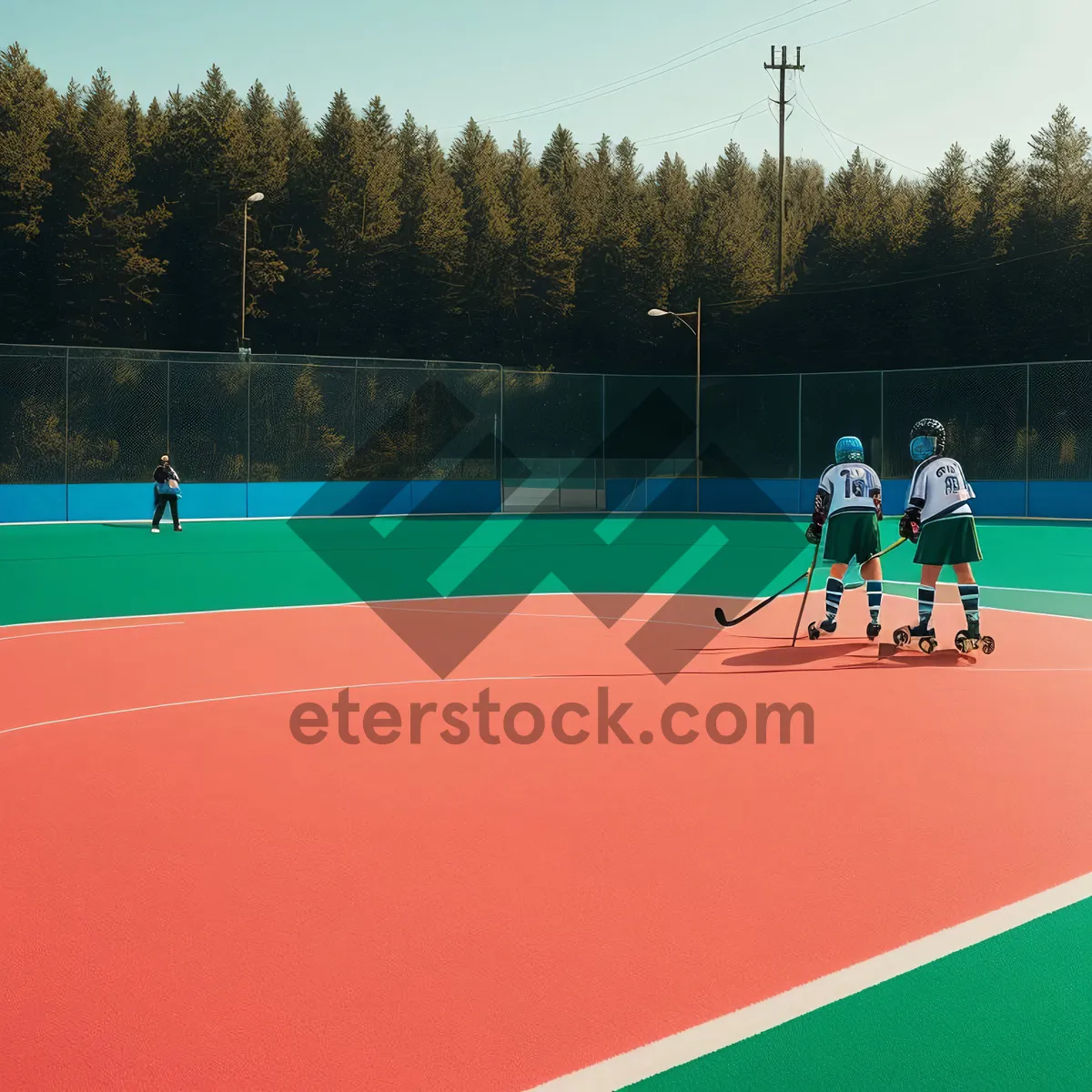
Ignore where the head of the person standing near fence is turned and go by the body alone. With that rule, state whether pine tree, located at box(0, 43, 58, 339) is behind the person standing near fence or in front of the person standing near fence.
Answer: behind

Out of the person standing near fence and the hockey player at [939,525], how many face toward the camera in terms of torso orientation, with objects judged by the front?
1

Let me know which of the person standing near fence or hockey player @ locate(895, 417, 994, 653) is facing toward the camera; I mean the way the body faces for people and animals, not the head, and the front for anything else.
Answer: the person standing near fence

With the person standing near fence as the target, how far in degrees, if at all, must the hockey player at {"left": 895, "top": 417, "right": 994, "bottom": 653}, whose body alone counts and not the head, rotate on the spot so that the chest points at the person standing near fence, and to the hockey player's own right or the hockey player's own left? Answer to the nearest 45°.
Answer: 0° — they already face them

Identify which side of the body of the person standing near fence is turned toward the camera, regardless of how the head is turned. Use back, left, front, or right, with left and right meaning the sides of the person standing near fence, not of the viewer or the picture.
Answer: front

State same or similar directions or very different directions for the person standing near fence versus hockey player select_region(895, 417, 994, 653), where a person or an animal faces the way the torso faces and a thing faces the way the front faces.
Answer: very different directions

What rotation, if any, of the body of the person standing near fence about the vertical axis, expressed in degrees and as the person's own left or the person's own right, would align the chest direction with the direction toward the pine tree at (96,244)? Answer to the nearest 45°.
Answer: approximately 180°

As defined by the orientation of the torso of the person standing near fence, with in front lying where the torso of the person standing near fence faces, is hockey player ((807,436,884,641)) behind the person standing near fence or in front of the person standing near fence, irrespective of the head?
in front

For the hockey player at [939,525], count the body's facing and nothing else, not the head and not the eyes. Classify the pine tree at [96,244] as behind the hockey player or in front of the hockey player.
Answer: in front

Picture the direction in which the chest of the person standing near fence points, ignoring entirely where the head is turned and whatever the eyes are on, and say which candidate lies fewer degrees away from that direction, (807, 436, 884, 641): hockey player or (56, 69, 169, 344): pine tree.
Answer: the hockey player

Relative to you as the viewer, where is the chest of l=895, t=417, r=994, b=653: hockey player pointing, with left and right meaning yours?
facing away from the viewer and to the left of the viewer

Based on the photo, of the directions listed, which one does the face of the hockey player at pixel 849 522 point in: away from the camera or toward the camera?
away from the camera
